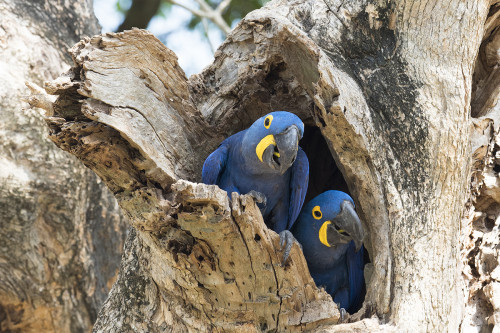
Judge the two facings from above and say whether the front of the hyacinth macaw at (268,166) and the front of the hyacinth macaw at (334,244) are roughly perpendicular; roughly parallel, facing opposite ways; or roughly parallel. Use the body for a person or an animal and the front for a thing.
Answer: roughly parallel

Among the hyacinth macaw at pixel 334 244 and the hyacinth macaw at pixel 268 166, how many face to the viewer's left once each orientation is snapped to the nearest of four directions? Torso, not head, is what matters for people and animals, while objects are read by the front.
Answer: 0

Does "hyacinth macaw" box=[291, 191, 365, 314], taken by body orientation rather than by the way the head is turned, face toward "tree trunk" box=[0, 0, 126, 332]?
no

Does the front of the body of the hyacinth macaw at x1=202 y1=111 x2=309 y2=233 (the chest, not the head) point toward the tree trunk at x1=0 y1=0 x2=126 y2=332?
no

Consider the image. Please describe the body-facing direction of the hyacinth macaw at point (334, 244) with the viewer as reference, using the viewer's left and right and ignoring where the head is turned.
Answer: facing the viewer and to the right of the viewer
